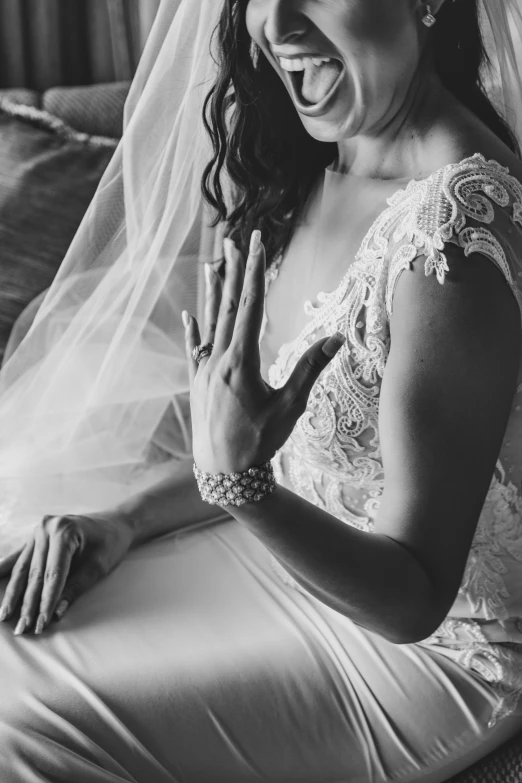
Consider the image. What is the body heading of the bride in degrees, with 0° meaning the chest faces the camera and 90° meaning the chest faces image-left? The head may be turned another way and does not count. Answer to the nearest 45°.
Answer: approximately 45°

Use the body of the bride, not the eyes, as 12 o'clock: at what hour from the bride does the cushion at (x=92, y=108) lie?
The cushion is roughly at 4 o'clock from the bride.
